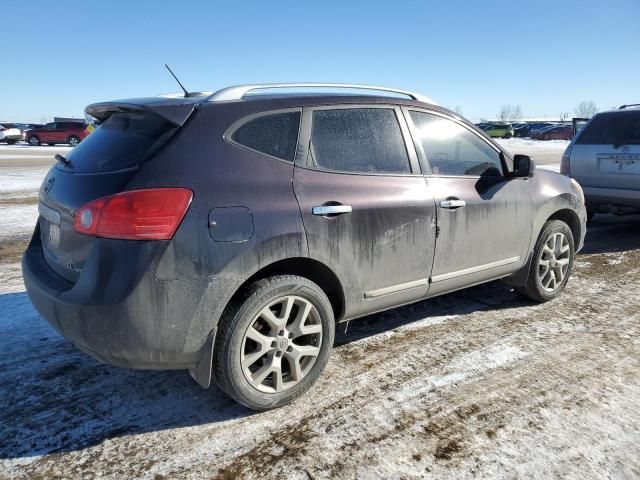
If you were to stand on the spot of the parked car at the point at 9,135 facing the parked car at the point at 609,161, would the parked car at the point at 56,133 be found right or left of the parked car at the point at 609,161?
left

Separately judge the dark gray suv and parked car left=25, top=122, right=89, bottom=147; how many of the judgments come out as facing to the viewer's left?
1

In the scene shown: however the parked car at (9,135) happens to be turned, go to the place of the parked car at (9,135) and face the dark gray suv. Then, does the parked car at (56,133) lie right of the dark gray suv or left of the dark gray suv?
left

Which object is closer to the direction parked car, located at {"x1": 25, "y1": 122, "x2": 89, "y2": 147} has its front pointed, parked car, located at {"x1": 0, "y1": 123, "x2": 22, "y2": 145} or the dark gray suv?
the parked car

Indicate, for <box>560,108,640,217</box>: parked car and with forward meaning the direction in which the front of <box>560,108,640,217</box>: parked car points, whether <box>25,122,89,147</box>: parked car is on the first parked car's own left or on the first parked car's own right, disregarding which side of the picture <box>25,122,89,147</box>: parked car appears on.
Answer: on the first parked car's own left

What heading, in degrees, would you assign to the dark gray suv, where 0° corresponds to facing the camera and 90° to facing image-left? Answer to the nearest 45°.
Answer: approximately 225°

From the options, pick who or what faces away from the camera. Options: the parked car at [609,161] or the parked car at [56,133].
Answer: the parked car at [609,161]

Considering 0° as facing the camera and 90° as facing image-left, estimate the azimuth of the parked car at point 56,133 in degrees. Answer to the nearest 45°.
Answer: approximately 90°

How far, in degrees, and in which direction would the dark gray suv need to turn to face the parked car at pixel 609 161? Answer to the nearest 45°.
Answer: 0° — it already faces it

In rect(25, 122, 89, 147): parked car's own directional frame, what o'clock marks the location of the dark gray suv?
The dark gray suv is roughly at 9 o'clock from the parked car.

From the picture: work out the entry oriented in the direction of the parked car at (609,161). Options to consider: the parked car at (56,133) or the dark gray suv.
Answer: the dark gray suv

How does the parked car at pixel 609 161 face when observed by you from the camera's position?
facing away from the viewer

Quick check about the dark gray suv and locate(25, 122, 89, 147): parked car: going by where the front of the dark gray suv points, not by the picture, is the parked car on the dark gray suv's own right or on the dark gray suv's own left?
on the dark gray suv's own left

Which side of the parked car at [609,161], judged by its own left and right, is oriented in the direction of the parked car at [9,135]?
left
